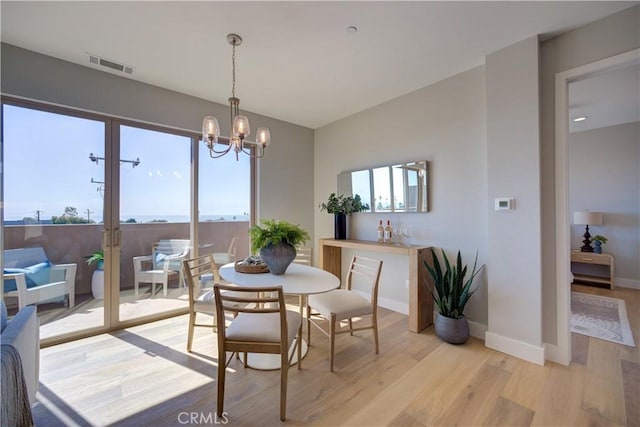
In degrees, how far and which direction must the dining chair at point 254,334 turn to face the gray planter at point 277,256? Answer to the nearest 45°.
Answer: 0° — it already faces it

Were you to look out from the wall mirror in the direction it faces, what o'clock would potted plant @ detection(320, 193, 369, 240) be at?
The potted plant is roughly at 2 o'clock from the wall mirror.

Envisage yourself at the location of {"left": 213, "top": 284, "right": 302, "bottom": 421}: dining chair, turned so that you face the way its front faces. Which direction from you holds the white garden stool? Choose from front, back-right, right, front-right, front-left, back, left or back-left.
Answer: front-left

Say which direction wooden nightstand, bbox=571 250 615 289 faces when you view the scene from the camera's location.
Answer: facing the viewer and to the left of the viewer

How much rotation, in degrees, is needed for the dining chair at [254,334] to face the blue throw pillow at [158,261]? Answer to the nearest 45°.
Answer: approximately 45° to its left

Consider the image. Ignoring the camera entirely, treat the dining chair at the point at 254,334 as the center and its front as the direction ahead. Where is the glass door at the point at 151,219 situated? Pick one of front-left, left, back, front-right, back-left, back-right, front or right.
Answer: front-left

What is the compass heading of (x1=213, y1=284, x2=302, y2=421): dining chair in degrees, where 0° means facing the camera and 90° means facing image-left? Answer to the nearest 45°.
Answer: approximately 180°

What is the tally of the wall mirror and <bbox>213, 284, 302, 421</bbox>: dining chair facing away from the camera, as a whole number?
1

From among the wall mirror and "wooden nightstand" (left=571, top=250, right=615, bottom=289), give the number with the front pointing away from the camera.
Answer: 0

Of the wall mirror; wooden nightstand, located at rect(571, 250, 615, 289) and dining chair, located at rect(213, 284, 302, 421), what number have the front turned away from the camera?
1

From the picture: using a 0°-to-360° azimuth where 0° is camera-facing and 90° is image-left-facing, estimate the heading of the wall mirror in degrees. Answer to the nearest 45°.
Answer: approximately 45°

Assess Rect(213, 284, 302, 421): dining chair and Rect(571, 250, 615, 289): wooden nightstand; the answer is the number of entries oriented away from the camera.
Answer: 1

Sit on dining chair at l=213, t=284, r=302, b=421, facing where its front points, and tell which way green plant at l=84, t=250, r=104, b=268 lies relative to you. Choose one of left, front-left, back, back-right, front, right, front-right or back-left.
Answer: front-left
